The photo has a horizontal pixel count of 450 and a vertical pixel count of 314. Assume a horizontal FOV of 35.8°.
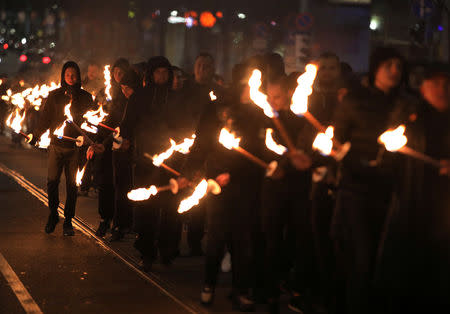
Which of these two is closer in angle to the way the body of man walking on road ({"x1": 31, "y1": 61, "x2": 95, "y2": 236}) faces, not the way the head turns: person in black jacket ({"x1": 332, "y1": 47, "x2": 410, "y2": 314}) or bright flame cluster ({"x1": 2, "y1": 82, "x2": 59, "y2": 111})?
the person in black jacket

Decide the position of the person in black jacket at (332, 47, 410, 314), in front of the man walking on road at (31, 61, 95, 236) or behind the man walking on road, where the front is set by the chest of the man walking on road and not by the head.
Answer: in front

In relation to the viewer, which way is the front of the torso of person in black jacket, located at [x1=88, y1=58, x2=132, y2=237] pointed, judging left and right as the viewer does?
facing the viewer and to the left of the viewer

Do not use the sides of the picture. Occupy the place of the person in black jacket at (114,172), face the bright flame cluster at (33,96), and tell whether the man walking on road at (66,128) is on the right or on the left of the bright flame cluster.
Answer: left

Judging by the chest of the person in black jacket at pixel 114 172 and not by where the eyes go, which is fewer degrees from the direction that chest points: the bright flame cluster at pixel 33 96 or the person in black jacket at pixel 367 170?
the person in black jacket

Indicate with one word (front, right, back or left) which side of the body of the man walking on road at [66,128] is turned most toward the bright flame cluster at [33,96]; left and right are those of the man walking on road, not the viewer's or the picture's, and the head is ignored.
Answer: back

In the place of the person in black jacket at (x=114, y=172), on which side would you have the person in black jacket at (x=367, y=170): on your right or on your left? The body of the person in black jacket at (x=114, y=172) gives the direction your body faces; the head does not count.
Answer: on your left

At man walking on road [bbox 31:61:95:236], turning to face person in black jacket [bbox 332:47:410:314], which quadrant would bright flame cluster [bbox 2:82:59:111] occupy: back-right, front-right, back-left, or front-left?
back-left

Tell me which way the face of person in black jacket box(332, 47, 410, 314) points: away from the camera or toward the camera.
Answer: toward the camera

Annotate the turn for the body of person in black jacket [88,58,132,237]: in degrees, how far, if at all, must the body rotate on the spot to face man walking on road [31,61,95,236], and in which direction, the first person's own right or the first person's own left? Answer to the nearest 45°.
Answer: approximately 45° to the first person's own right

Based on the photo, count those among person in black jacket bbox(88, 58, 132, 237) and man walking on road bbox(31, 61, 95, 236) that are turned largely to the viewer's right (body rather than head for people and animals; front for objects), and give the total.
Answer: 0

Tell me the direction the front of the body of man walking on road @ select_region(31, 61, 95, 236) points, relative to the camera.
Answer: toward the camera
